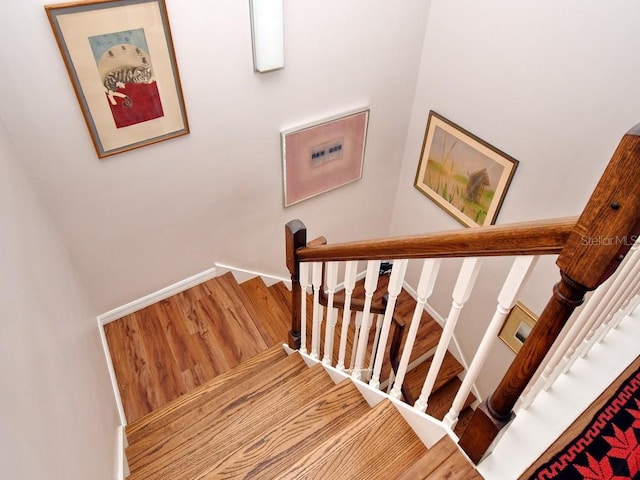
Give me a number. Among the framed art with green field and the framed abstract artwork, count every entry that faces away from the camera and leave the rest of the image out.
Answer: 0

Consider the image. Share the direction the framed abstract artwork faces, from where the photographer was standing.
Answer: facing the viewer and to the right of the viewer

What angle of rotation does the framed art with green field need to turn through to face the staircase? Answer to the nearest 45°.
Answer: approximately 45° to its left

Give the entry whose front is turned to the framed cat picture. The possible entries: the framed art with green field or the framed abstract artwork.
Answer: the framed art with green field

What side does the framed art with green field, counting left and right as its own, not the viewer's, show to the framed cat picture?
front

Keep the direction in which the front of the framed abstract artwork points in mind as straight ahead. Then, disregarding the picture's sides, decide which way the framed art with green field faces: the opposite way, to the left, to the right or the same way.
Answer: to the right

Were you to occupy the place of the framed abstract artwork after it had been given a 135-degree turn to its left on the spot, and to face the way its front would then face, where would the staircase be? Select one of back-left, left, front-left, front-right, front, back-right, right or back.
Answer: back

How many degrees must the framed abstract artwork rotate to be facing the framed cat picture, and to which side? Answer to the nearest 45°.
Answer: approximately 90° to its right

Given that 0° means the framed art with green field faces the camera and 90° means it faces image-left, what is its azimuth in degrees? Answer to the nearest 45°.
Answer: approximately 45°

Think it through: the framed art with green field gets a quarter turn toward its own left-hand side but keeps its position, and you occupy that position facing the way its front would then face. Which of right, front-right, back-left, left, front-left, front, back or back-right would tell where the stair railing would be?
front-right

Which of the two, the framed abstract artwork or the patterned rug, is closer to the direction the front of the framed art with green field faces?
the framed abstract artwork
